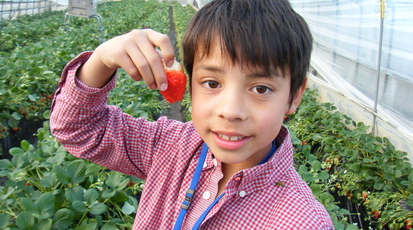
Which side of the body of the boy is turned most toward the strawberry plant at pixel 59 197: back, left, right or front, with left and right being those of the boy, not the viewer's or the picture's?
right

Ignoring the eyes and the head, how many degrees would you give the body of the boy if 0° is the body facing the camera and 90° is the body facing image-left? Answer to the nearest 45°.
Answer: approximately 45°
